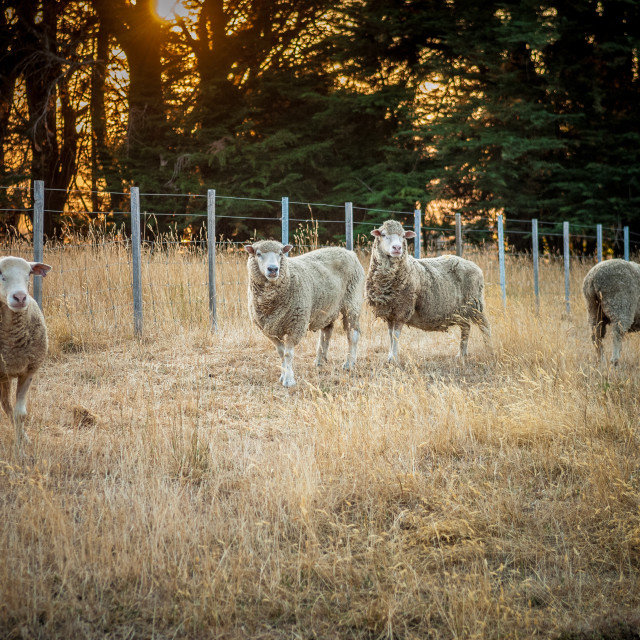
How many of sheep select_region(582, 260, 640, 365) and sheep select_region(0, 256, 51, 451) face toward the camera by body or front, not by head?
1

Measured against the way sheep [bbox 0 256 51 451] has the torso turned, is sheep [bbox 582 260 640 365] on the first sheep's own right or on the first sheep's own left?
on the first sheep's own left

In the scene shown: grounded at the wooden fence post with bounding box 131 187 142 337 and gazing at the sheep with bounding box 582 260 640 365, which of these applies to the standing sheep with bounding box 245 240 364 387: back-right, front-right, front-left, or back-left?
front-right

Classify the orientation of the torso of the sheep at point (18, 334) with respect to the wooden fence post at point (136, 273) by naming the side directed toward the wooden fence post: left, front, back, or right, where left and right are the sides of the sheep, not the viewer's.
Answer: back

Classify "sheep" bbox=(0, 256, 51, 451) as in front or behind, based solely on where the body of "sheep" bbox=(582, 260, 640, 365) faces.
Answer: behind

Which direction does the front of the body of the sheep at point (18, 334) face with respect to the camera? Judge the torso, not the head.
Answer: toward the camera

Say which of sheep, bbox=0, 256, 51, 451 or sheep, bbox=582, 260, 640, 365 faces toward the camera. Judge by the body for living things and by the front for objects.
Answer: sheep, bbox=0, 256, 51, 451

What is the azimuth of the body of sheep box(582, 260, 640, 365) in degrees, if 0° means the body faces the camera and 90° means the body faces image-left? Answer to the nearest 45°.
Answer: approximately 225°

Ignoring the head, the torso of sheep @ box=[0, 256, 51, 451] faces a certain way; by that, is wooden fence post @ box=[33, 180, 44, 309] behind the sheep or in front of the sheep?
behind

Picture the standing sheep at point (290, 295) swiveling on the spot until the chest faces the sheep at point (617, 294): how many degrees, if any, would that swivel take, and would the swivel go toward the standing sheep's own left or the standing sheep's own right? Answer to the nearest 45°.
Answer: approximately 135° to the standing sheep's own left

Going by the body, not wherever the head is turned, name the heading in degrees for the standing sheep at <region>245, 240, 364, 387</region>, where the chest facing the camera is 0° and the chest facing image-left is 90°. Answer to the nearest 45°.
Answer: approximately 45°
